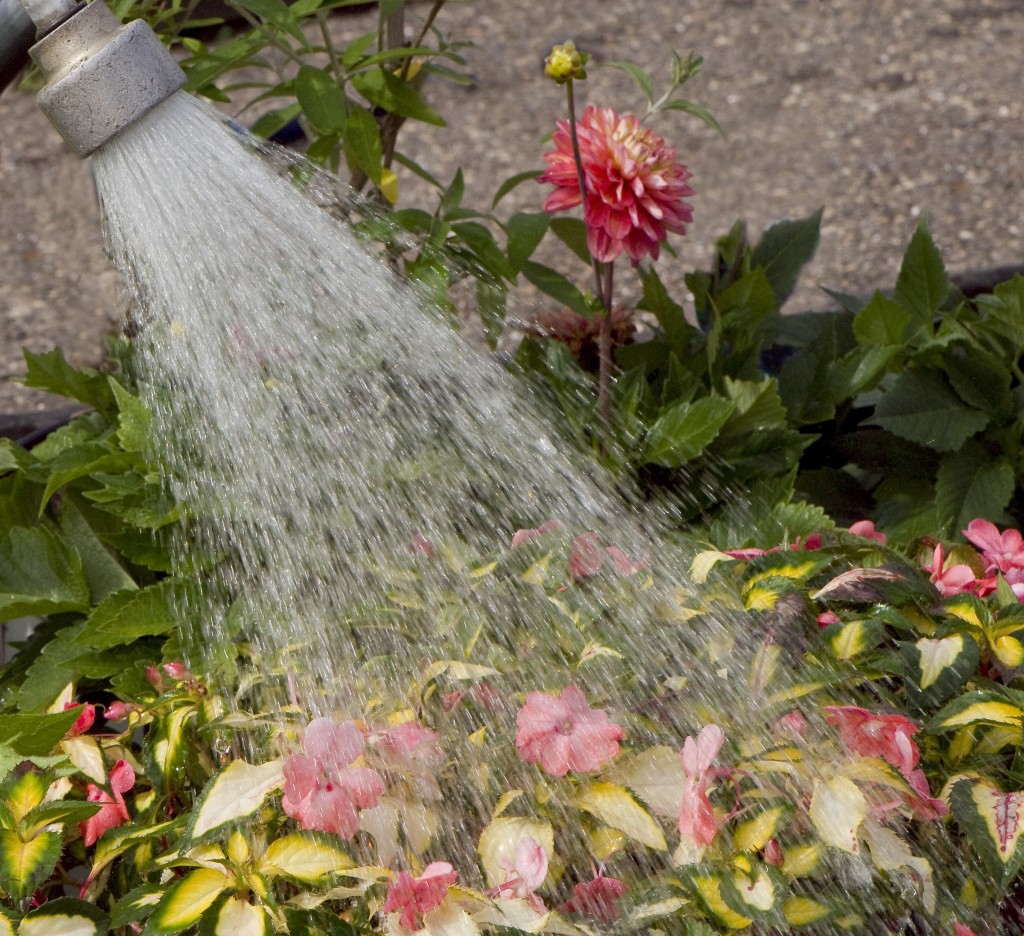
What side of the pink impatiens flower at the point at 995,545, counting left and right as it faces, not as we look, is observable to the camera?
front

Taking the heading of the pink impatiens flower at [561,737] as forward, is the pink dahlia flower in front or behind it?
behind

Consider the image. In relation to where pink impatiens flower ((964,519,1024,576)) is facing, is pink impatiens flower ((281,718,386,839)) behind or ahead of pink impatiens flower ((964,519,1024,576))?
ahead

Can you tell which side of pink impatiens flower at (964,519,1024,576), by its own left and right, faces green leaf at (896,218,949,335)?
back

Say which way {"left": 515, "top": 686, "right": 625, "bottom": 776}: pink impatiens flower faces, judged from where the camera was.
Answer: facing the viewer

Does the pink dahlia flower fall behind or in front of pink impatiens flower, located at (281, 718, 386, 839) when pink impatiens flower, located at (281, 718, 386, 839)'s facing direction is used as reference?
behind
